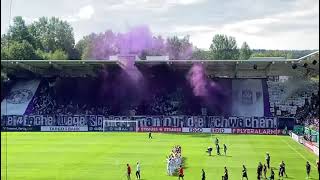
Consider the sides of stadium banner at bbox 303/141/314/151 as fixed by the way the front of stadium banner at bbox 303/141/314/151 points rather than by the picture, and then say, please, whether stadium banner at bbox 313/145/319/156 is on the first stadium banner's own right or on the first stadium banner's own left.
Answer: on the first stadium banner's own left

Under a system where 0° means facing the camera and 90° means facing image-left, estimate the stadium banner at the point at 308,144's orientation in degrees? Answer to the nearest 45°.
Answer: approximately 45°

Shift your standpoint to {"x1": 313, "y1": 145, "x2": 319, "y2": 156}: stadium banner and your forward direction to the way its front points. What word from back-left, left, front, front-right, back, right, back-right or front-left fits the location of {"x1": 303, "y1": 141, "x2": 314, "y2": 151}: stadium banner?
back-right
